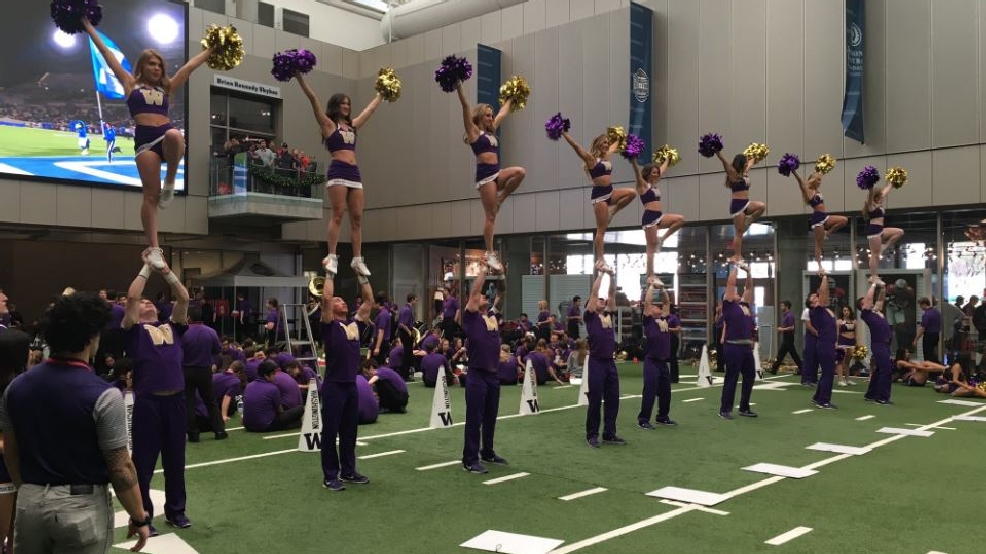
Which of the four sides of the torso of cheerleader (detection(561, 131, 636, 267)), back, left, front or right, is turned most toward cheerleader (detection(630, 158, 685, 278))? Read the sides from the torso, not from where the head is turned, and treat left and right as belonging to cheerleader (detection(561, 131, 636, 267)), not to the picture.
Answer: left

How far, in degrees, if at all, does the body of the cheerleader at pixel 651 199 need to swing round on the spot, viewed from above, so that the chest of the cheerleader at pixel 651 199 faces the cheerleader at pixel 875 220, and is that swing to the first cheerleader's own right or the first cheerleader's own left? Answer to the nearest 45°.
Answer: approximately 90° to the first cheerleader's own left

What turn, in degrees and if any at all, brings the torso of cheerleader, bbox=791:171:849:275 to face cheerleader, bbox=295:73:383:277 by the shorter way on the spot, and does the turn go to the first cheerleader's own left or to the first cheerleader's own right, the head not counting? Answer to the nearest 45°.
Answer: approximately 90° to the first cheerleader's own right

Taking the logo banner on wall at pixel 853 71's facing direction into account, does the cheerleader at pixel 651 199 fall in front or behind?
in front

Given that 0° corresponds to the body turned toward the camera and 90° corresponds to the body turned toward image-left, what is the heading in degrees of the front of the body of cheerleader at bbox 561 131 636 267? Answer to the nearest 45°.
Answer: approximately 315°

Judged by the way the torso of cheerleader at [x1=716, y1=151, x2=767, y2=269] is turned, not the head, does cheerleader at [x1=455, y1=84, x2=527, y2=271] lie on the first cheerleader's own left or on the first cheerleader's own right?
on the first cheerleader's own right

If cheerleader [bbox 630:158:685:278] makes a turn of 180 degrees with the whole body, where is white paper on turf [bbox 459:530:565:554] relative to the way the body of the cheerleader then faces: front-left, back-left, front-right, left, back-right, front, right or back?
back-left

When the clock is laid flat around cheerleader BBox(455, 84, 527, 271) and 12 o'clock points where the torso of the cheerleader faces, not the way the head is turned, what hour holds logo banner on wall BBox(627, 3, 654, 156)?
The logo banner on wall is roughly at 8 o'clock from the cheerleader.

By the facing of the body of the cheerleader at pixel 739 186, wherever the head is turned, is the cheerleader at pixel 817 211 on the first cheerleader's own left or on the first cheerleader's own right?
on the first cheerleader's own left

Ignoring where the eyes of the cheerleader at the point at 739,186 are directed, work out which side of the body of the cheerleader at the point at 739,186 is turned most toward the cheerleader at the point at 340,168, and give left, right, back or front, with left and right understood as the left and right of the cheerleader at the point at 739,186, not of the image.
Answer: right

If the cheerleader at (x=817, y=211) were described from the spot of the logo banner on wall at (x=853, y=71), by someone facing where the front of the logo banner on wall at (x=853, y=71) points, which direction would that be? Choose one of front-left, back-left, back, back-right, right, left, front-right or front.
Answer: front-left

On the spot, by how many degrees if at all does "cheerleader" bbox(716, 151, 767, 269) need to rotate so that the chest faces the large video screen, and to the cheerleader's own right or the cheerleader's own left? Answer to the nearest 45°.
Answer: approximately 135° to the cheerleader's own right

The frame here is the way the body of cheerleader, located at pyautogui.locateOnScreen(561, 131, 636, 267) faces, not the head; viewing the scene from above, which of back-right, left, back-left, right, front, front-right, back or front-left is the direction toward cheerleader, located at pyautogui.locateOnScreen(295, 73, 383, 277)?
right
